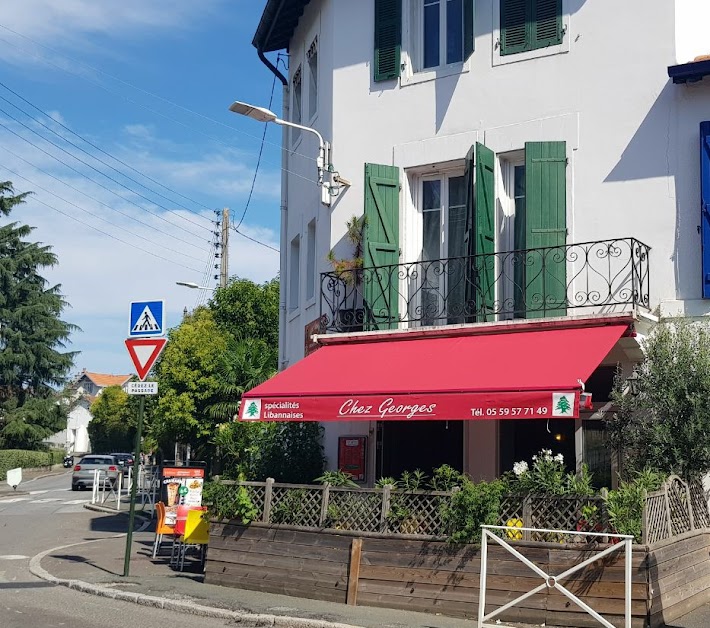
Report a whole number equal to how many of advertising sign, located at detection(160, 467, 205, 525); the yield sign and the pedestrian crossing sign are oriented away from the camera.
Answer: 0

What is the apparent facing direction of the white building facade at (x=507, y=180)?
toward the camera

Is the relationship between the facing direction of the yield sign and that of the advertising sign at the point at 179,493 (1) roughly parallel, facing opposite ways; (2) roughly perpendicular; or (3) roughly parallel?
roughly parallel

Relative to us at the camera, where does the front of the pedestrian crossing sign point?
facing the viewer

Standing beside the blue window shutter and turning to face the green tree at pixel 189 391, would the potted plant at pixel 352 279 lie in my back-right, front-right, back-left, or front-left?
front-left

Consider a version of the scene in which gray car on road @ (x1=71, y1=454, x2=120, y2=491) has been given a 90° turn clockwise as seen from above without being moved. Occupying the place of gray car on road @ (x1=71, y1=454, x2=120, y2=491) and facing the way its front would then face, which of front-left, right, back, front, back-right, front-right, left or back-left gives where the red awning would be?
right

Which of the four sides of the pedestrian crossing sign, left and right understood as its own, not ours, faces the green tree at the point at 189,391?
back

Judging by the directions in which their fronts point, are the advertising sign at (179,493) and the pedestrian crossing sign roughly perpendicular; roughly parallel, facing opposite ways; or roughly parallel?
roughly parallel

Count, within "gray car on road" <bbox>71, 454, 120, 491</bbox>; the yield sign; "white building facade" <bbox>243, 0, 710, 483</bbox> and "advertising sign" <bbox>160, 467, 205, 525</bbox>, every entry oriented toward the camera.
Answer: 3

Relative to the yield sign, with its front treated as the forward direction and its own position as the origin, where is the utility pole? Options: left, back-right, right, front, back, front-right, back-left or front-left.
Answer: back

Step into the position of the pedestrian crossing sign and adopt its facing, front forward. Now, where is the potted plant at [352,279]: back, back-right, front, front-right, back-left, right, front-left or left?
left

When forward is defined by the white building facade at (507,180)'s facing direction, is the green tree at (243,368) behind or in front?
behind

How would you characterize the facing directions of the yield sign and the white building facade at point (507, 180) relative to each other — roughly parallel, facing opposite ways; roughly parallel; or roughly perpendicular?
roughly parallel

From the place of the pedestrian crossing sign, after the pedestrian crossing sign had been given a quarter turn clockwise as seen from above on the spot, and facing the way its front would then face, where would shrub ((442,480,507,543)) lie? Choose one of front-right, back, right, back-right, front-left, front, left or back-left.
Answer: back-left

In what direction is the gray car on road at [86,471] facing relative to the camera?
away from the camera
